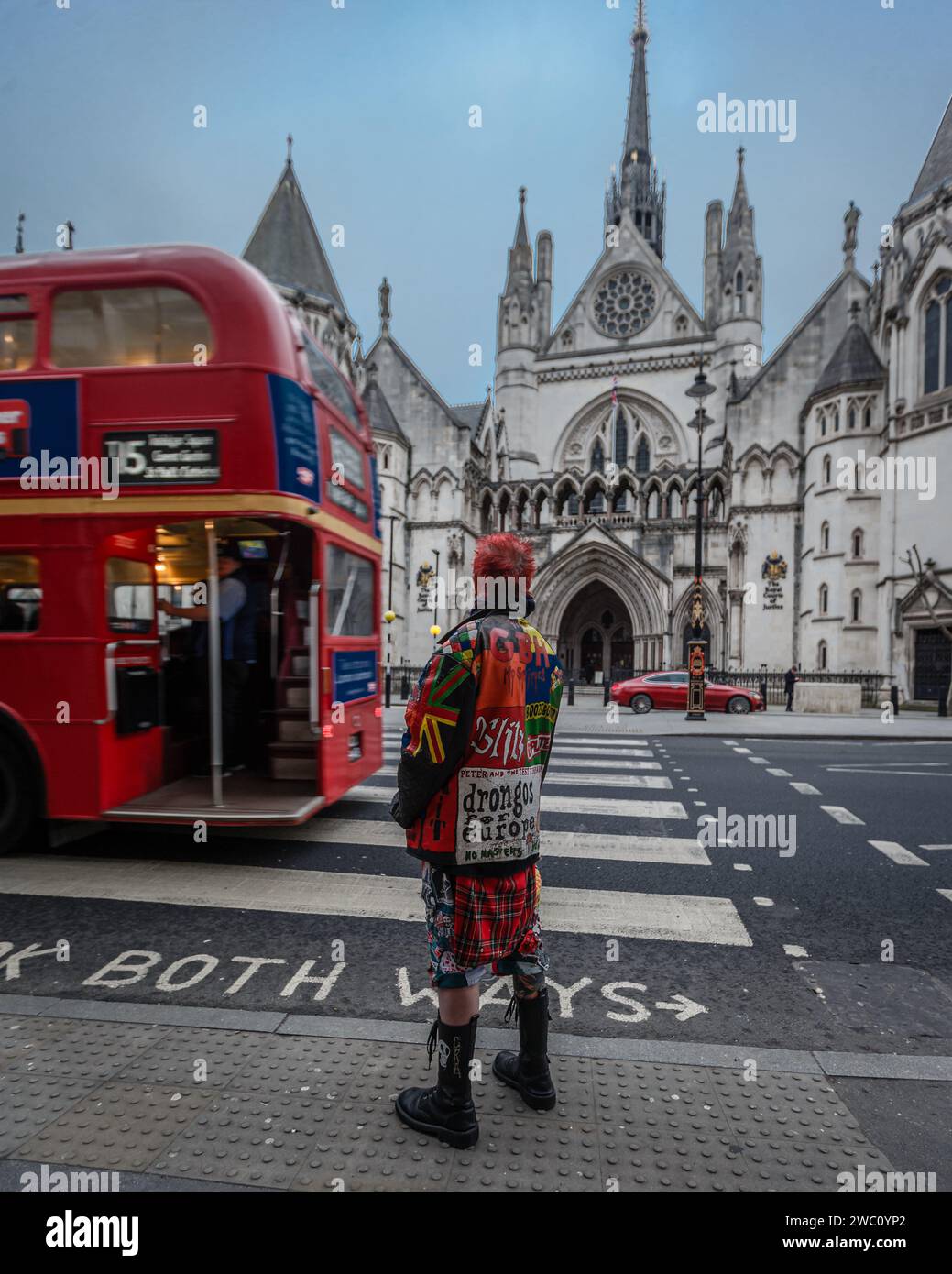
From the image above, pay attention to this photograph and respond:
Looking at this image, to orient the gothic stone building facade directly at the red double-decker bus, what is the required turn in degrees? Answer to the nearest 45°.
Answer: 0° — it already faces it

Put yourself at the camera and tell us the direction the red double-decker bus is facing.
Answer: facing to the left of the viewer

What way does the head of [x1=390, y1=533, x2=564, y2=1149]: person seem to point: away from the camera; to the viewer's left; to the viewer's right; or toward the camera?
away from the camera

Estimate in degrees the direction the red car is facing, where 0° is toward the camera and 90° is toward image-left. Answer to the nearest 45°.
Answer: approximately 270°

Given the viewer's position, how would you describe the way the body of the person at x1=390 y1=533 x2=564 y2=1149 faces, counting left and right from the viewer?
facing away from the viewer and to the left of the viewer

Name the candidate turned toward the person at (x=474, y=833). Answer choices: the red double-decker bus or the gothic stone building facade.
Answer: the gothic stone building facade

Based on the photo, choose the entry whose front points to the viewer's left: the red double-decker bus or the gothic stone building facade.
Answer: the red double-decker bus

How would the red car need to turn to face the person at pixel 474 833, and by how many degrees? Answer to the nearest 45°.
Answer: approximately 90° to its right

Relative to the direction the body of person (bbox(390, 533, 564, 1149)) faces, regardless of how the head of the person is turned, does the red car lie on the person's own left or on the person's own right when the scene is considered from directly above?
on the person's own right

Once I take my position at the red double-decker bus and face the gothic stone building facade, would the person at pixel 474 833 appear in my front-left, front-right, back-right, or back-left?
back-right

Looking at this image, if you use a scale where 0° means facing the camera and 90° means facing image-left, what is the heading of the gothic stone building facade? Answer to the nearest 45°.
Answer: approximately 0°
